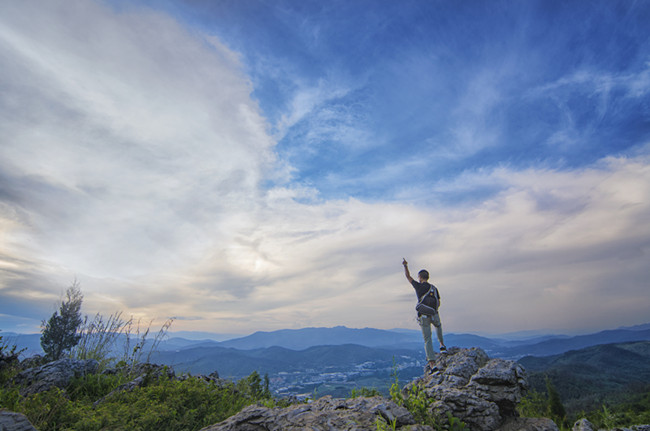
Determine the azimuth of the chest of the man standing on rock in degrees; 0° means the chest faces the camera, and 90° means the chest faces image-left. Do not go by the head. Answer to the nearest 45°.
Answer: approximately 180°

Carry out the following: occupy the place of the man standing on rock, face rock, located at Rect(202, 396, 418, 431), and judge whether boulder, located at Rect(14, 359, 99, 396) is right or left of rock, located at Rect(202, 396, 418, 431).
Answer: right

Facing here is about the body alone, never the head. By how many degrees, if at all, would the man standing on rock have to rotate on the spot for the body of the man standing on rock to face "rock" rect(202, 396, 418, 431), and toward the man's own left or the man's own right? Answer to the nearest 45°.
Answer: approximately 180°

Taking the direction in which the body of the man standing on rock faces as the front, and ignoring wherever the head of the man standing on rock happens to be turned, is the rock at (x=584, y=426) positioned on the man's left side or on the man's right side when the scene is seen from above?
on the man's right side

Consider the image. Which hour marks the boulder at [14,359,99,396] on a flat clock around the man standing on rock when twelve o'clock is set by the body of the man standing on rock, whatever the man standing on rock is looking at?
The boulder is roughly at 8 o'clock from the man standing on rock.

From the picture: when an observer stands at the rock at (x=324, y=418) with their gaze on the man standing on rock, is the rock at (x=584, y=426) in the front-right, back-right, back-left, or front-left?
front-right
